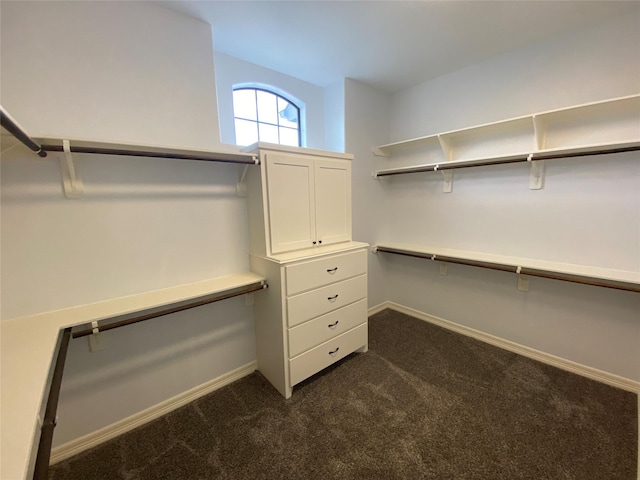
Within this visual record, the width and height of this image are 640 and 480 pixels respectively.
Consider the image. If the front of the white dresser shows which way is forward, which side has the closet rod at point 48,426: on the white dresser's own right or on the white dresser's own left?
on the white dresser's own right

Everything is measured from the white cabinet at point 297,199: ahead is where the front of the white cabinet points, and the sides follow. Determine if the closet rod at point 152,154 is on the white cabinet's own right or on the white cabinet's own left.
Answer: on the white cabinet's own right

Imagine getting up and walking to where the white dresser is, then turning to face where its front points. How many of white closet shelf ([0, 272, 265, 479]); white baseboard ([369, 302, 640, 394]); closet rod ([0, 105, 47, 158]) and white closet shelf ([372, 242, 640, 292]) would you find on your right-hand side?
2

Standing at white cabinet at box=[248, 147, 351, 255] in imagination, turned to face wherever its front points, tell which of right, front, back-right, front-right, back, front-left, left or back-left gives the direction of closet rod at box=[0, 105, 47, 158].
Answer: right

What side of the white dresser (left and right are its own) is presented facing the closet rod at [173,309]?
right

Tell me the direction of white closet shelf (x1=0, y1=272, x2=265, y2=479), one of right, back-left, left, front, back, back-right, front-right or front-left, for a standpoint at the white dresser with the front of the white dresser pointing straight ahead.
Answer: right

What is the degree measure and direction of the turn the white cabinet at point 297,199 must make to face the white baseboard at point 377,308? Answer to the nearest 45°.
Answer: approximately 90° to its left

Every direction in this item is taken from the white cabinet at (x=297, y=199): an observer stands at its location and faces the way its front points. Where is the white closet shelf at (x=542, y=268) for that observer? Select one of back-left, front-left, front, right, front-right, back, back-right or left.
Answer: front-left

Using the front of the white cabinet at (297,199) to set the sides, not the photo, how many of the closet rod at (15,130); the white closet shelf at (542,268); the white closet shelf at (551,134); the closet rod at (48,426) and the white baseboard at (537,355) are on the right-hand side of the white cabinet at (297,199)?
2

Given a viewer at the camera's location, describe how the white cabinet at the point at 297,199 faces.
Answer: facing the viewer and to the right of the viewer

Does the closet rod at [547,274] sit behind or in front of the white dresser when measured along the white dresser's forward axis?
in front

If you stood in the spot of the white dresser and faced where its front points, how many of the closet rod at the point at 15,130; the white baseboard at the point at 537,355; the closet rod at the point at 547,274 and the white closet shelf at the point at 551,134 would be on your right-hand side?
1

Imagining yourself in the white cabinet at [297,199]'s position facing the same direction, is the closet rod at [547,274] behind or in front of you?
in front

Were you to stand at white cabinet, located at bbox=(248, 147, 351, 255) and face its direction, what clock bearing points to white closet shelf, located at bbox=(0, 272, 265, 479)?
The white closet shelf is roughly at 3 o'clock from the white cabinet.

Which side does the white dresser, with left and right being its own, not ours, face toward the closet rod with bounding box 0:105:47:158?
right
